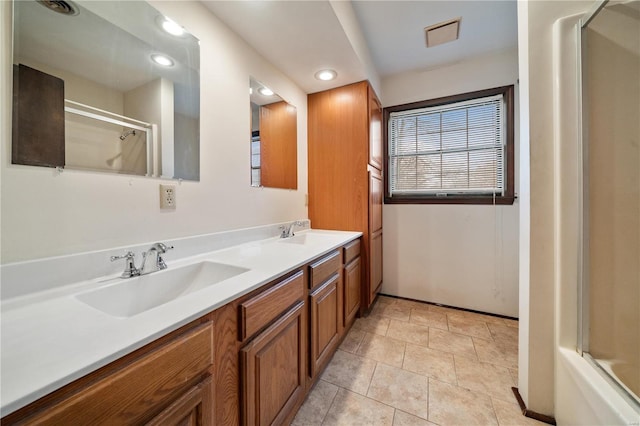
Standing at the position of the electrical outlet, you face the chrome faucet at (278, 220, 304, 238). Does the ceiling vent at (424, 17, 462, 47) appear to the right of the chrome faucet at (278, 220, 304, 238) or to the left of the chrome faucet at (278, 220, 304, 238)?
right

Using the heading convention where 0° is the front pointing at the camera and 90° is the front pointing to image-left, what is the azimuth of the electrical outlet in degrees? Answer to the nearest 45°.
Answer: approximately 315°

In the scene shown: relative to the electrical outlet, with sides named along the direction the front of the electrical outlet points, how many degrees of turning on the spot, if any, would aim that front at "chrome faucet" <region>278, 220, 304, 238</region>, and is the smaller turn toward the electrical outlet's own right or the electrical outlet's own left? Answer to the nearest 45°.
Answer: approximately 90° to the electrical outlet's own left

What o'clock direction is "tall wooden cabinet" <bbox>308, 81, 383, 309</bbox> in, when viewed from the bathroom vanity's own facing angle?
The tall wooden cabinet is roughly at 9 o'clock from the bathroom vanity.

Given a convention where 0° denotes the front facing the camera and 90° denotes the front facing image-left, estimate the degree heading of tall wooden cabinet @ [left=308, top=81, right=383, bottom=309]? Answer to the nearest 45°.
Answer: approximately 270°

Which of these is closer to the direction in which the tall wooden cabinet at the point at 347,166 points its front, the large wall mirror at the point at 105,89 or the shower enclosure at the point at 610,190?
the shower enclosure

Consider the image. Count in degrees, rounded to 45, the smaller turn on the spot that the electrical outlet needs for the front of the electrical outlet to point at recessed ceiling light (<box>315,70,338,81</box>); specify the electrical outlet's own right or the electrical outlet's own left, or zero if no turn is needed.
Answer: approximately 45° to the electrical outlet's own left

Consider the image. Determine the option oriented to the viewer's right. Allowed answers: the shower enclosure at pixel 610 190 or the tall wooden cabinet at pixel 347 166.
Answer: the tall wooden cabinet

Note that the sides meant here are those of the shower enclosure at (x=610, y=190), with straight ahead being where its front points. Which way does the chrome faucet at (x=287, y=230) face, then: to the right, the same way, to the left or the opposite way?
the opposite way

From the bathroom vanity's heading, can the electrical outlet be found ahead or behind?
behind

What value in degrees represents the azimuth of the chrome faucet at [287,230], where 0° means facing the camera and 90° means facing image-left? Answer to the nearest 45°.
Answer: approximately 270°

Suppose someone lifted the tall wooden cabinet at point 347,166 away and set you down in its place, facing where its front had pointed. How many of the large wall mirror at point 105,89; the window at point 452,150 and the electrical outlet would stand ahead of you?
1
